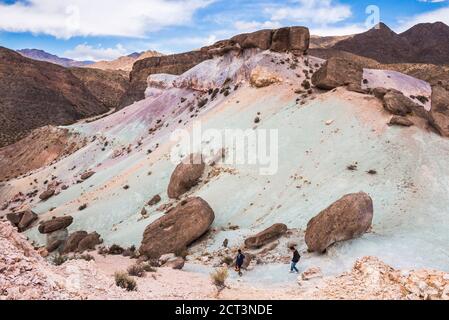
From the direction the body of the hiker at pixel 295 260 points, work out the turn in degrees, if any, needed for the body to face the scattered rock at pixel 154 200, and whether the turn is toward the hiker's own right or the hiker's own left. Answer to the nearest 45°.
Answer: approximately 45° to the hiker's own right

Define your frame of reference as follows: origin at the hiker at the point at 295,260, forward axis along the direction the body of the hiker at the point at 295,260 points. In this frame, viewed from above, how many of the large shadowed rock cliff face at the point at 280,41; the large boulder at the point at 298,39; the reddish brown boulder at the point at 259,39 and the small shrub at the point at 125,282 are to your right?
3

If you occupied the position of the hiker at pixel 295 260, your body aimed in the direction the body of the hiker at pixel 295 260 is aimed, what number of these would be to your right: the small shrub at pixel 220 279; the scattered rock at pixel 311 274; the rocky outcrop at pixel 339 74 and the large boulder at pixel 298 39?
2

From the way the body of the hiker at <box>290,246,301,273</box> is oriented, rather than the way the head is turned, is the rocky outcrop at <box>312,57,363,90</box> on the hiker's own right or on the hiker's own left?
on the hiker's own right

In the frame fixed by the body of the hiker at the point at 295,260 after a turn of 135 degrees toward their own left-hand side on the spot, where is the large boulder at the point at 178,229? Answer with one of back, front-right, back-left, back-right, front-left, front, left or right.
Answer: back

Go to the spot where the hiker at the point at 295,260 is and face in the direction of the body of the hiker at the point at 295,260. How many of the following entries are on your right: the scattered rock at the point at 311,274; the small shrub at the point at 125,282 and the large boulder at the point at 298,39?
1

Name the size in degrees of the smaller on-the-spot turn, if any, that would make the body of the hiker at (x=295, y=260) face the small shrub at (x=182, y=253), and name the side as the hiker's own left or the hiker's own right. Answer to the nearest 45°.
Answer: approximately 45° to the hiker's own right

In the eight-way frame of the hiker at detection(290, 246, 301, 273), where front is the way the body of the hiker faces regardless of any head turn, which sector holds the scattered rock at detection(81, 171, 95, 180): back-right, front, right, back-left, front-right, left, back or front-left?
front-right

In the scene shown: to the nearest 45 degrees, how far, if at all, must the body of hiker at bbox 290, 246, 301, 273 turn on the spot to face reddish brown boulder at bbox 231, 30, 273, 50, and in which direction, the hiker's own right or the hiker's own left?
approximately 90° to the hiker's own right

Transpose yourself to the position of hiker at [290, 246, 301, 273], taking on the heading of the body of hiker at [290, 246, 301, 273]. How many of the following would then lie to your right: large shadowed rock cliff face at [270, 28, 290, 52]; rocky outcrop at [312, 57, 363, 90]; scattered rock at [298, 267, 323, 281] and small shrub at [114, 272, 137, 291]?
2

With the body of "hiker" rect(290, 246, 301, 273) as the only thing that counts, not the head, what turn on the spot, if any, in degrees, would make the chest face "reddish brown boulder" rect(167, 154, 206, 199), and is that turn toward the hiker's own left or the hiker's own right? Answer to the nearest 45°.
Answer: approximately 45° to the hiker's own right

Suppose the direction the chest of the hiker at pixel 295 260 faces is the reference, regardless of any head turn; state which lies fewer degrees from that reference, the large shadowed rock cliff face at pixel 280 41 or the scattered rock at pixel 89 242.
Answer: the scattered rock

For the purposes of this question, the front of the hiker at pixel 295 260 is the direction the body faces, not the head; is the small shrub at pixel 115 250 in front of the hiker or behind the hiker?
in front

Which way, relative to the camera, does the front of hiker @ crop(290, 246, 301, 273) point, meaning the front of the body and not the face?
to the viewer's left

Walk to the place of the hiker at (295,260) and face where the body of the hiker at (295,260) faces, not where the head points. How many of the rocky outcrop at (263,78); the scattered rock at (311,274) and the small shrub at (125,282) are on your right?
1

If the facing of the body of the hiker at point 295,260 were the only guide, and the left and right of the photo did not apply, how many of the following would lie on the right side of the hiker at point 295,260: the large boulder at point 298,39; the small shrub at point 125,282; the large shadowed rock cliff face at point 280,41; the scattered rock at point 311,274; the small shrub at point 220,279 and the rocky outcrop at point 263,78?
3

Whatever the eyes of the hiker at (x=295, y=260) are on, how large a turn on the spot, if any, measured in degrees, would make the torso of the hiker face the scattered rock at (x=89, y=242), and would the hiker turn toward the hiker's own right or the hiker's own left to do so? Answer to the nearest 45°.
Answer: approximately 45° to the hiker's own right

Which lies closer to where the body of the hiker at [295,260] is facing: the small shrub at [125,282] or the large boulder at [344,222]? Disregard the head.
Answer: the small shrub
